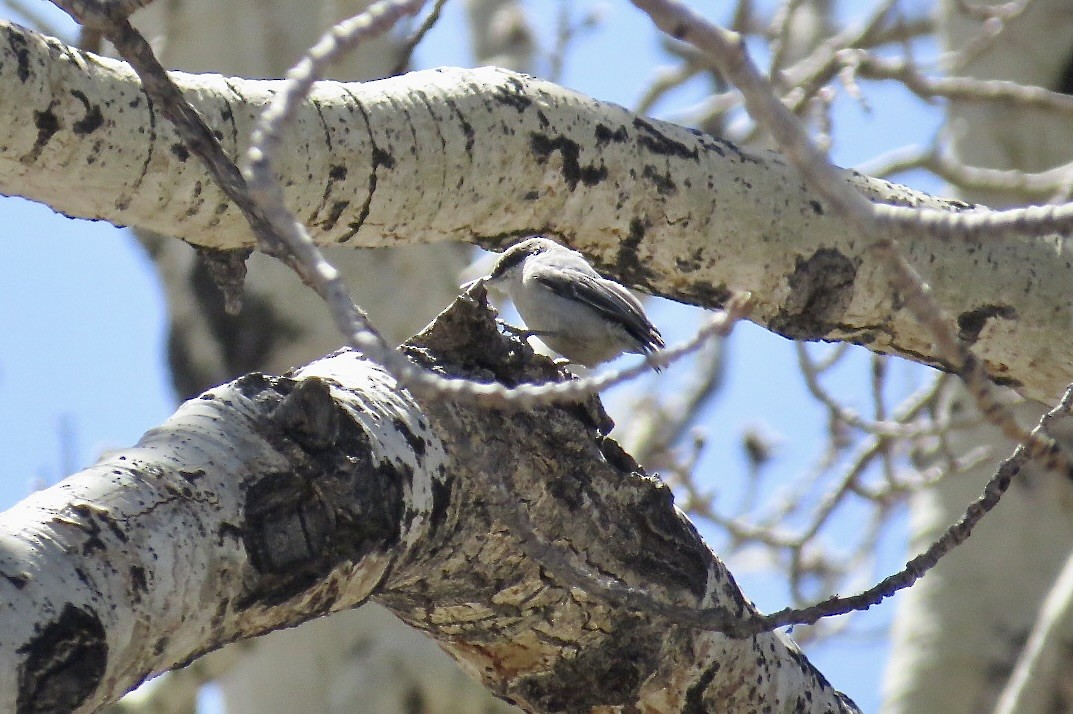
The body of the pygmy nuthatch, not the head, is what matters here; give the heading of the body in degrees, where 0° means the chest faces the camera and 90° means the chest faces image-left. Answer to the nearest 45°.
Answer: approximately 90°
